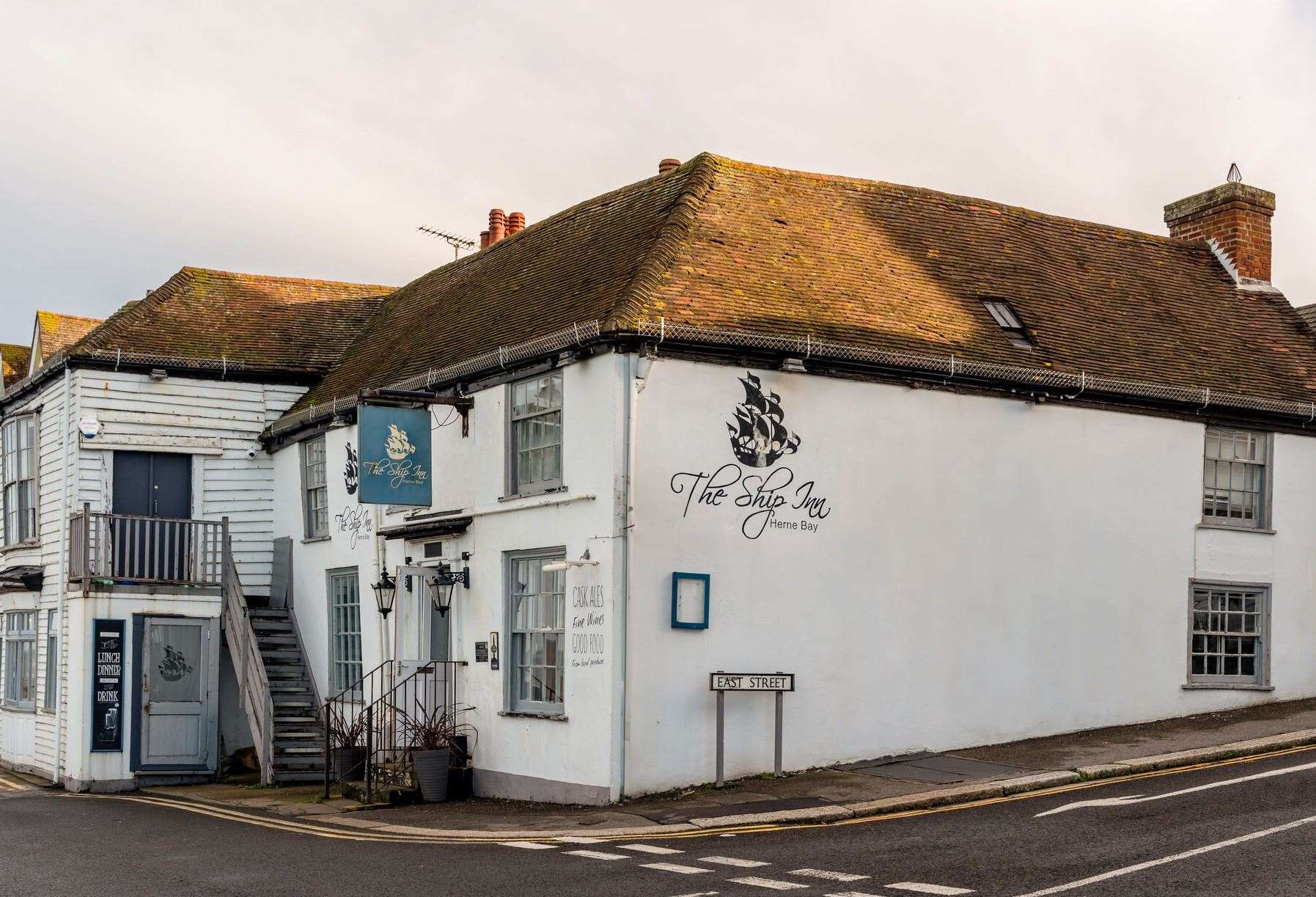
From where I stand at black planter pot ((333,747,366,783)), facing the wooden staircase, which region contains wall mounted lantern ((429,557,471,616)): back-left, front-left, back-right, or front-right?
back-right

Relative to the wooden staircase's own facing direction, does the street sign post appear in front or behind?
in front

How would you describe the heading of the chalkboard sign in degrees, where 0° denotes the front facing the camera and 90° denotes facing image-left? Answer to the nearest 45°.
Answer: approximately 0°

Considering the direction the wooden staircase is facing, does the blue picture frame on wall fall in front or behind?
in front

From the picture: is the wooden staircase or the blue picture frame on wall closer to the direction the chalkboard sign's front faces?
the blue picture frame on wall
